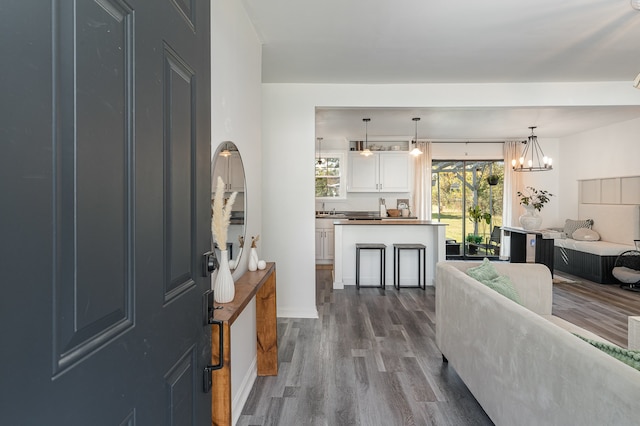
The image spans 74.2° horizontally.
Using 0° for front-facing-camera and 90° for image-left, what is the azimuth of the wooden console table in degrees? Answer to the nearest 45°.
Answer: approximately 270°

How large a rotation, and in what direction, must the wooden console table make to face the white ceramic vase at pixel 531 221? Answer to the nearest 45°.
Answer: approximately 45° to its left

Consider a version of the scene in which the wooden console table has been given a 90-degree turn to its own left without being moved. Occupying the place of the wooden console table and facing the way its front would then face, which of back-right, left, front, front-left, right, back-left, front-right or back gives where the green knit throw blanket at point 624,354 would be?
back-right

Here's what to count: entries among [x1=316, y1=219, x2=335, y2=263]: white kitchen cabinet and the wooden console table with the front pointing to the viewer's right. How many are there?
1

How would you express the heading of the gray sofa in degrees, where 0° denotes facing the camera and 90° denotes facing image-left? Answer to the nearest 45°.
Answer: approximately 225°

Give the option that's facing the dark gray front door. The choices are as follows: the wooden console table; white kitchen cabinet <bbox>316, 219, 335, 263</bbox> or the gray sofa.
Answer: the white kitchen cabinet

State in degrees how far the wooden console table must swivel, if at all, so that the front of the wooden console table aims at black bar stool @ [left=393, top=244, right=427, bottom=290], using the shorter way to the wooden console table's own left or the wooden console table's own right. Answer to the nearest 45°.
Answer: approximately 45° to the wooden console table's own left

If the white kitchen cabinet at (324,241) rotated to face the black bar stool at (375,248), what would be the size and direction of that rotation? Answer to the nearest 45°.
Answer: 0° — it already faces it

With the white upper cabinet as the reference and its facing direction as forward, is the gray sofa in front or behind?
in front

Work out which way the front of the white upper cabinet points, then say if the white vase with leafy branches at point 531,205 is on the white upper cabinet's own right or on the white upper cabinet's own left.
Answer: on the white upper cabinet's own left

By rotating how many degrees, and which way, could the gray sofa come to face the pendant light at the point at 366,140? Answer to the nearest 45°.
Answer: approximately 90° to its left

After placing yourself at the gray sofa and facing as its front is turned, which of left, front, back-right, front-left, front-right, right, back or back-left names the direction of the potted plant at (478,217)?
front-left

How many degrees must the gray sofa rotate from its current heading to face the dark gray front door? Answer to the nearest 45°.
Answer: approximately 135° to its right
